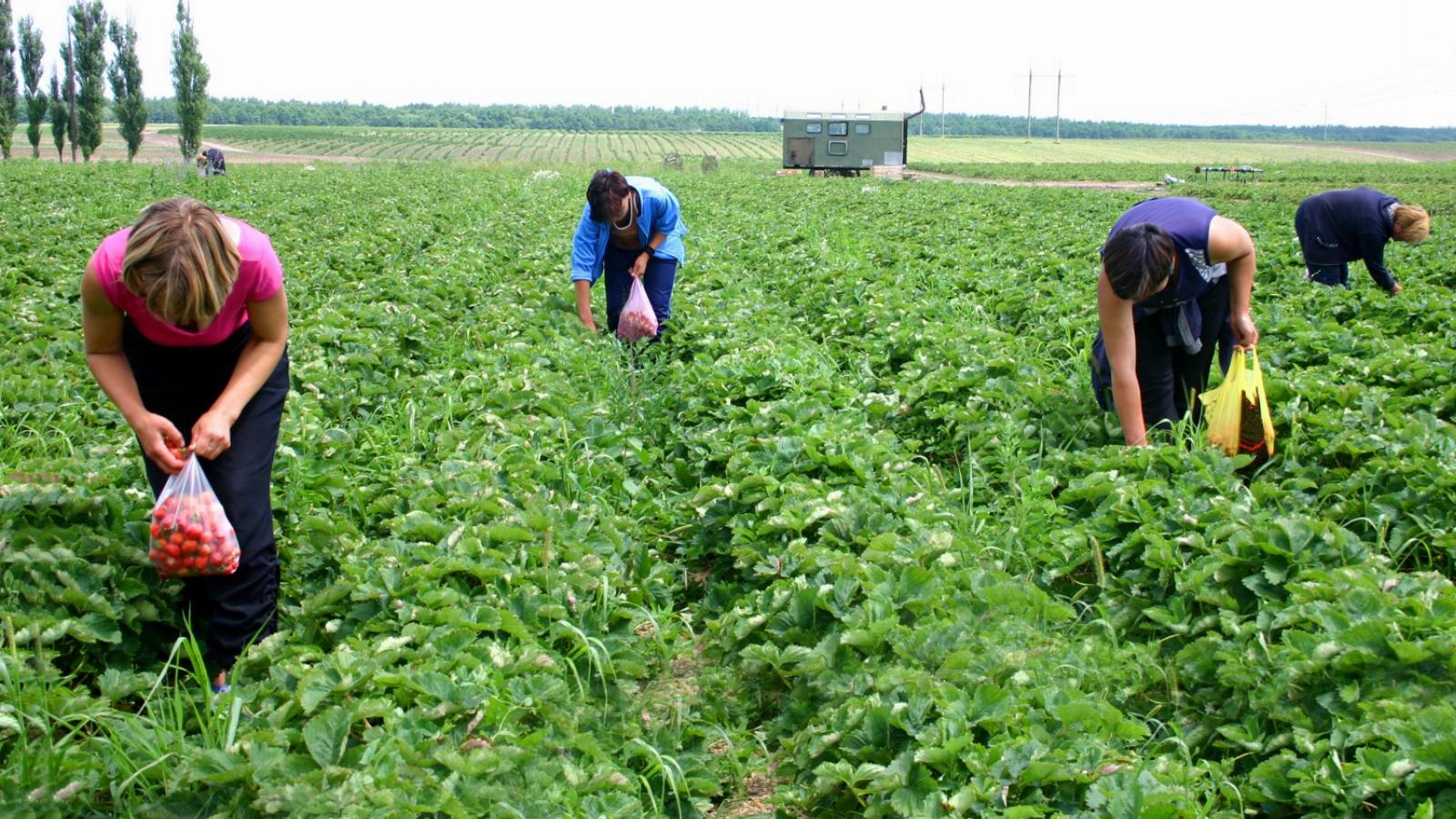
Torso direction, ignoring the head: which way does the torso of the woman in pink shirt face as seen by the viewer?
toward the camera

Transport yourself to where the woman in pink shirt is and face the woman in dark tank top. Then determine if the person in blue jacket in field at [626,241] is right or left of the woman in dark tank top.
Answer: left

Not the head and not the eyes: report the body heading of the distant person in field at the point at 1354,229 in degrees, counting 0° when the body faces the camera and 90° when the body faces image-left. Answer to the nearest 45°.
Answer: approximately 270°

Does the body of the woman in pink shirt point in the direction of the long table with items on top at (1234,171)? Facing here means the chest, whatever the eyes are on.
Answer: no

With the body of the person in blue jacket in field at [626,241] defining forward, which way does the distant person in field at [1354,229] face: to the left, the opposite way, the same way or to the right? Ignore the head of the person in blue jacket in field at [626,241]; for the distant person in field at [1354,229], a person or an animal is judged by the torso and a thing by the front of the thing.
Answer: to the left

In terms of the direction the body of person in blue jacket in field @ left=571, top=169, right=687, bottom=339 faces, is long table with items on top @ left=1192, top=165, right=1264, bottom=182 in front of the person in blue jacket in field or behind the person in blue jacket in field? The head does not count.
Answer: behind

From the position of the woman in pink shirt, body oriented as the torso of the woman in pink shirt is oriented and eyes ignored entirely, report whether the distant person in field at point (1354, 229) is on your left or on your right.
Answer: on your left

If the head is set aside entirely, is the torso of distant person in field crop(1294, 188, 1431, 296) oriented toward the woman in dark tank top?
no

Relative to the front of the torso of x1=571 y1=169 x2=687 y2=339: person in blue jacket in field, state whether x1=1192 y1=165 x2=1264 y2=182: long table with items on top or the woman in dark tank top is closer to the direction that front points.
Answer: the woman in dark tank top

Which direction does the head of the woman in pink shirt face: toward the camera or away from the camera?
toward the camera

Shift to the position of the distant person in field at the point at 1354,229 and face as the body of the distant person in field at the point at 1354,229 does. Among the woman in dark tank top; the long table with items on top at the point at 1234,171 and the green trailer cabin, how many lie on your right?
1

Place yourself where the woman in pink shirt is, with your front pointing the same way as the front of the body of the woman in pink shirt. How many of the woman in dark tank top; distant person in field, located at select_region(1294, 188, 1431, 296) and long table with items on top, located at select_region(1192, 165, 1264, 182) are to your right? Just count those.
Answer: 0

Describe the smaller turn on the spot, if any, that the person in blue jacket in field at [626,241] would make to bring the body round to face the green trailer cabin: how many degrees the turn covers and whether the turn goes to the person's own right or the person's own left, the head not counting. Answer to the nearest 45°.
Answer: approximately 135° to the person's own right

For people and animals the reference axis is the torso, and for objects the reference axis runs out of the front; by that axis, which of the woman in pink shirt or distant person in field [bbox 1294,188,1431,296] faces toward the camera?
the woman in pink shirt

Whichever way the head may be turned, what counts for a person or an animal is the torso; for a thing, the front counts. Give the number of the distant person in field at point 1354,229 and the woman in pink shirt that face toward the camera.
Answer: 1

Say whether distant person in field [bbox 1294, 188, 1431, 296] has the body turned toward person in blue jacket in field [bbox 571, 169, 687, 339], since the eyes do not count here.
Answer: no
